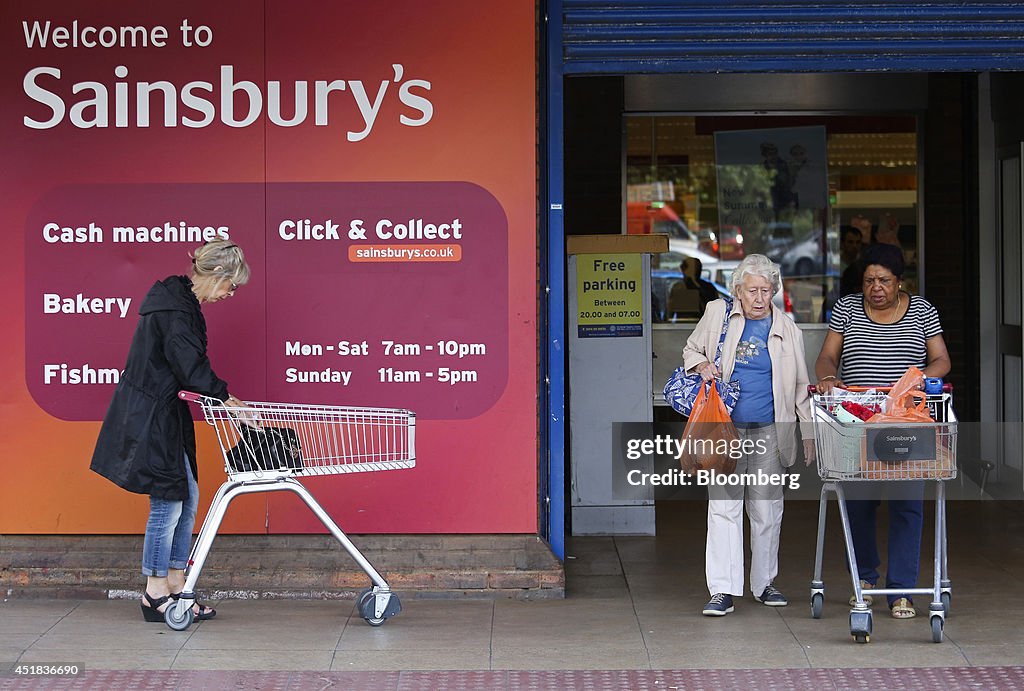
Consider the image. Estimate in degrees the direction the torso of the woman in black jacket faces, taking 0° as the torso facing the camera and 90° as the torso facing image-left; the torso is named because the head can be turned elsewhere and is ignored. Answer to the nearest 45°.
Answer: approximately 270°

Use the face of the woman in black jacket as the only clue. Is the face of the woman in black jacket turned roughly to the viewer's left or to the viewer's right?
to the viewer's right

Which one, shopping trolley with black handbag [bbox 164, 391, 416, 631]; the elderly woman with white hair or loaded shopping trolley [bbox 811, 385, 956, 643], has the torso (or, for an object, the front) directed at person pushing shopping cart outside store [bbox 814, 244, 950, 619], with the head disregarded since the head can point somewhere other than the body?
shopping trolley with black handbag [bbox 164, 391, 416, 631]

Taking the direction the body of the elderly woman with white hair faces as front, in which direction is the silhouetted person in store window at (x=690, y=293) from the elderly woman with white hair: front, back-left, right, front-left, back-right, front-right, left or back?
back

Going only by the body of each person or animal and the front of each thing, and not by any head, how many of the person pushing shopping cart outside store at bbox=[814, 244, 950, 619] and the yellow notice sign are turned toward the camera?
2

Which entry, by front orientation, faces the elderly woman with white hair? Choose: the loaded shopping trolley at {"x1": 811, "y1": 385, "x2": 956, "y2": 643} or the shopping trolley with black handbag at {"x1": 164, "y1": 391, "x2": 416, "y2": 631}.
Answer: the shopping trolley with black handbag at {"x1": 164, "y1": 391, "x2": 416, "y2": 631}
